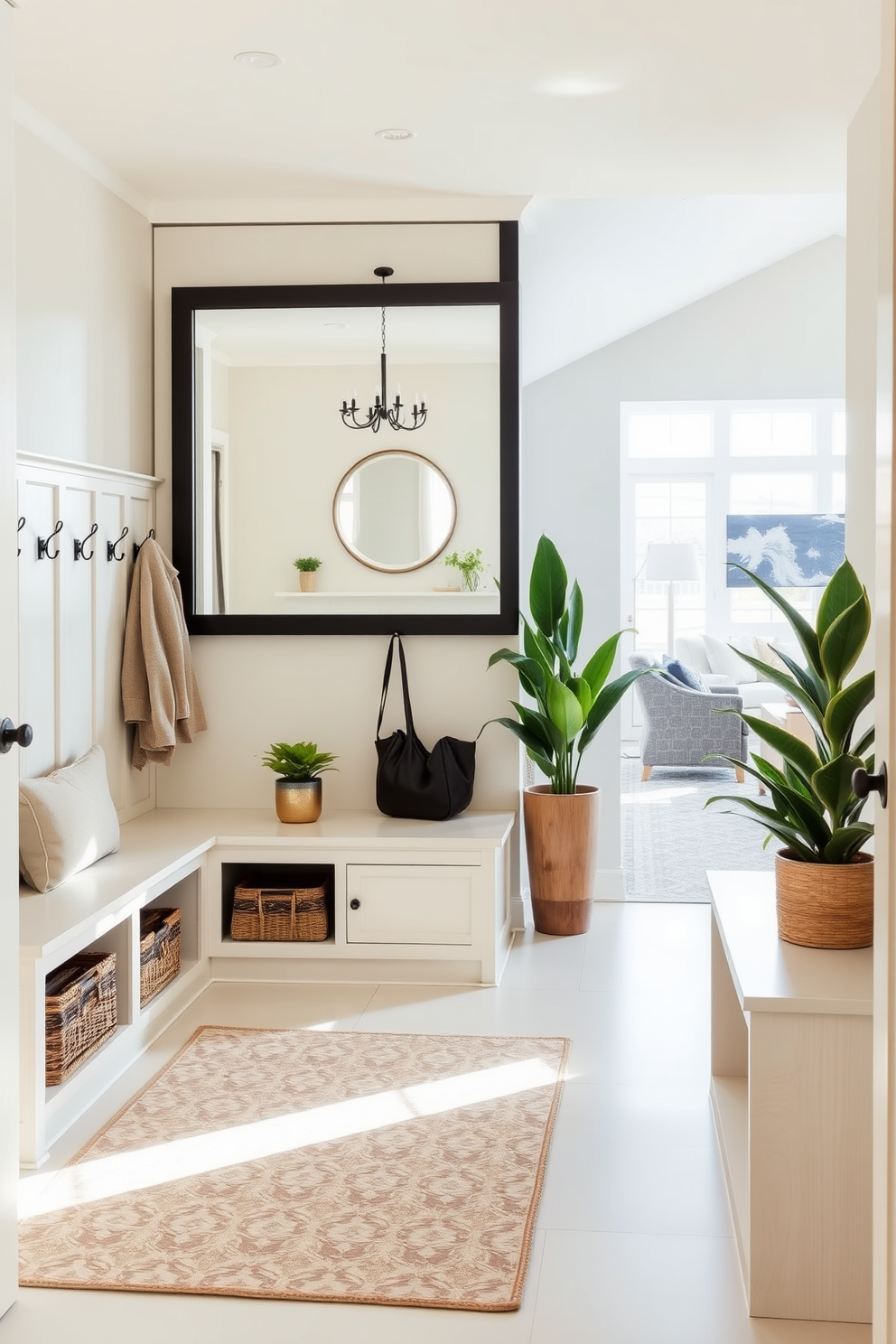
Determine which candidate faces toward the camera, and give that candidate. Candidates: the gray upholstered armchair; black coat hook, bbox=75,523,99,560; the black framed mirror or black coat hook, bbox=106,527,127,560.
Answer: the black framed mirror

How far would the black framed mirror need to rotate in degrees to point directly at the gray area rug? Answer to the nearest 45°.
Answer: approximately 135° to its left

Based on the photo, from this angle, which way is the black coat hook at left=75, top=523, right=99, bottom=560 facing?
to the viewer's right

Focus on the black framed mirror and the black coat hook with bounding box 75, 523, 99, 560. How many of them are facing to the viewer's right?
1

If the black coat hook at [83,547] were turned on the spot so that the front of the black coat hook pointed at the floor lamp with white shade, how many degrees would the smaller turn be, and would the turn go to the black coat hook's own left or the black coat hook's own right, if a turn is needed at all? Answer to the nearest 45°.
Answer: approximately 45° to the black coat hook's own left

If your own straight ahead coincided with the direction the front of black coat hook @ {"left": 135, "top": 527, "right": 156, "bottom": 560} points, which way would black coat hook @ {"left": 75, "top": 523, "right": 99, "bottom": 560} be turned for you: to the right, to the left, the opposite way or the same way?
the same way

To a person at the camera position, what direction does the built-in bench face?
facing the viewer and to the right of the viewer

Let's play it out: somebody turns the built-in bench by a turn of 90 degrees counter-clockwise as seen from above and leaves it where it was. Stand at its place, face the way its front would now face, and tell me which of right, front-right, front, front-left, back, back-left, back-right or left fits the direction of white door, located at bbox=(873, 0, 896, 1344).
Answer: front-right

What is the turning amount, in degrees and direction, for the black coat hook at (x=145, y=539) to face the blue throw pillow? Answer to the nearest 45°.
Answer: approximately 45° to its left

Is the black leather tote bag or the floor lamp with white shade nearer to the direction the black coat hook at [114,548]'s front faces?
the black leather tote bag

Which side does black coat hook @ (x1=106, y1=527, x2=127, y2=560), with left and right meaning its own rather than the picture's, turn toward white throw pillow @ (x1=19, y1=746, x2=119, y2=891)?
right

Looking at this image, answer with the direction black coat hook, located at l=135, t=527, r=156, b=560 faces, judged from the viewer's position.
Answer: facing to the right of the viewer

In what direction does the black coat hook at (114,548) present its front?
to the viewer's right

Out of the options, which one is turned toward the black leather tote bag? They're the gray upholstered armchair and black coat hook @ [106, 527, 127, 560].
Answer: the black coat hook
